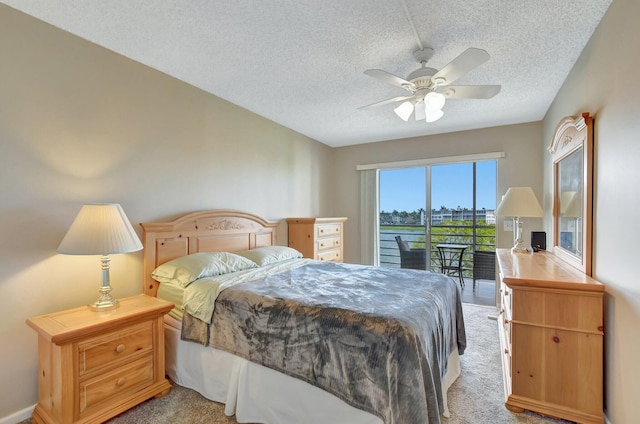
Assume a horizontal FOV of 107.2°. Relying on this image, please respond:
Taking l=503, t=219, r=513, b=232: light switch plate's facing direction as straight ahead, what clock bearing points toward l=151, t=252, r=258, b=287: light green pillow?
The light green pillow is roughly at 1 o'clock from the light switch plate.

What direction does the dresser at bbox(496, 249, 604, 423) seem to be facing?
to the viewer's left

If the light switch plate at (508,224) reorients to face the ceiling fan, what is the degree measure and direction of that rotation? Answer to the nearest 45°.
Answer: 0° — it already faces it

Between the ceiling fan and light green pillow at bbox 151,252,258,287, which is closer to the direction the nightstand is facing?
the ceiling fan

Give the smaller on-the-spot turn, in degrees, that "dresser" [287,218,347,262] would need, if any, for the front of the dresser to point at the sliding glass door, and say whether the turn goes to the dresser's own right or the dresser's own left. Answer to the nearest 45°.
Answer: approximately 45° to the dresser's own left

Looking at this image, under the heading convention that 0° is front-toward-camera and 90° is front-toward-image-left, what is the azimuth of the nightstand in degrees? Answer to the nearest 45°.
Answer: approximately 315°

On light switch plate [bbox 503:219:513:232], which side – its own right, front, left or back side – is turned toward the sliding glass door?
right

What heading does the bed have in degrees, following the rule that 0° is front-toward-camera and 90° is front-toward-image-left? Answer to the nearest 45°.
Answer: approximately 315°

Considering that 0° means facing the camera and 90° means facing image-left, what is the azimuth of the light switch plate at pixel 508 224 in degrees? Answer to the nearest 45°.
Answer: approximately 0°
